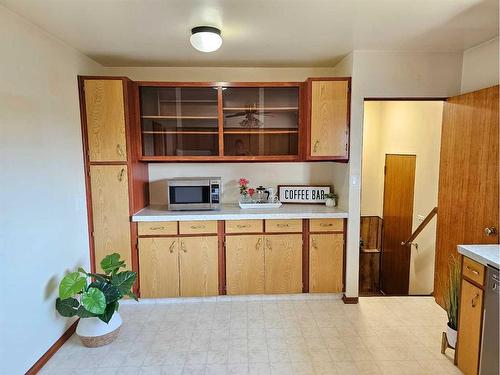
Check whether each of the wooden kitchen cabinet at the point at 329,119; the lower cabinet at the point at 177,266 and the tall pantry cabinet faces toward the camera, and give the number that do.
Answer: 3

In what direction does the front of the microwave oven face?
toward the camera

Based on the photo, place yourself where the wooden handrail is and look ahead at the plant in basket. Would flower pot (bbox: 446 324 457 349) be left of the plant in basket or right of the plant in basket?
left

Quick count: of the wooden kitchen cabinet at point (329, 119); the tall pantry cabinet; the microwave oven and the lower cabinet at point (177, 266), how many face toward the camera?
4

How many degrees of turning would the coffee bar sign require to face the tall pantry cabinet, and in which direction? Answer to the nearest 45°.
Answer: approximately 45° to its right

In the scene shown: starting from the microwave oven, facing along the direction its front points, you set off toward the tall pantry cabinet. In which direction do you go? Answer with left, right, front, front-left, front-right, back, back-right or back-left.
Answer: right

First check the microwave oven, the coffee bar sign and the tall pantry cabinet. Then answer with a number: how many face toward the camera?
3

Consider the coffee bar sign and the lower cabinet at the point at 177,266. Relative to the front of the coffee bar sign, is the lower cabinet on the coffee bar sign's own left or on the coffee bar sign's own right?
on the coffee bar sign's own right

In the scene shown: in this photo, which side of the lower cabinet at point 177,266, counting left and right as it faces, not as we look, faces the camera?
front

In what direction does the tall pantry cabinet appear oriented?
toward the camera

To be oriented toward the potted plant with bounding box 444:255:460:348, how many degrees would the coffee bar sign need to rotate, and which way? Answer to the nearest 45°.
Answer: approximately 45° to its left
